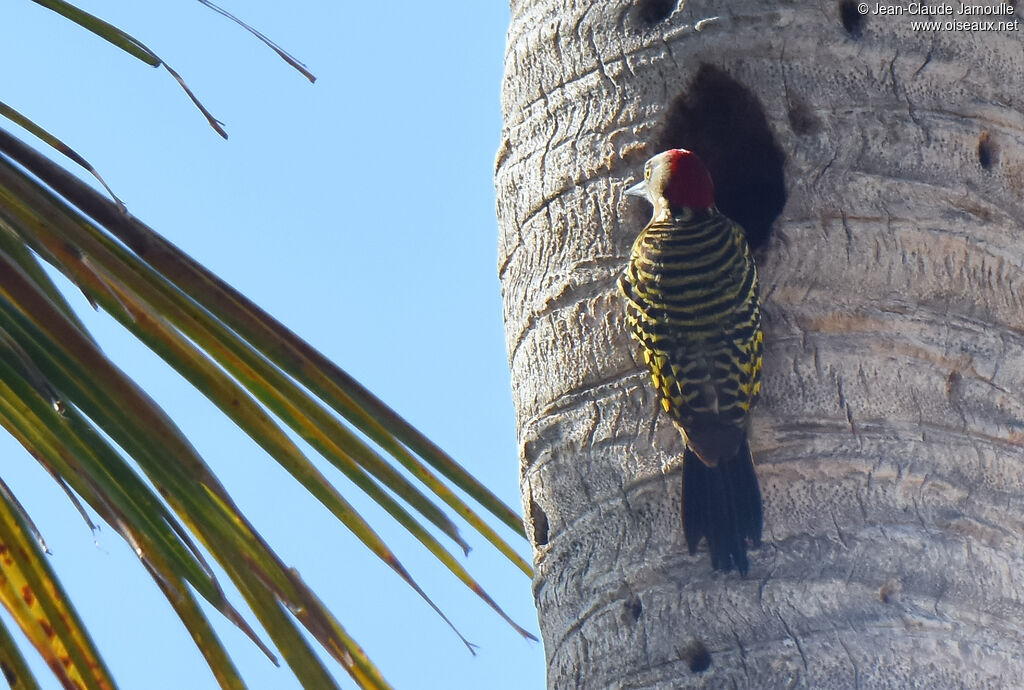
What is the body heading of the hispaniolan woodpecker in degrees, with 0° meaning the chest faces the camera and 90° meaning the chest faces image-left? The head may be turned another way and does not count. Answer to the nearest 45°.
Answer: approximately 180°
